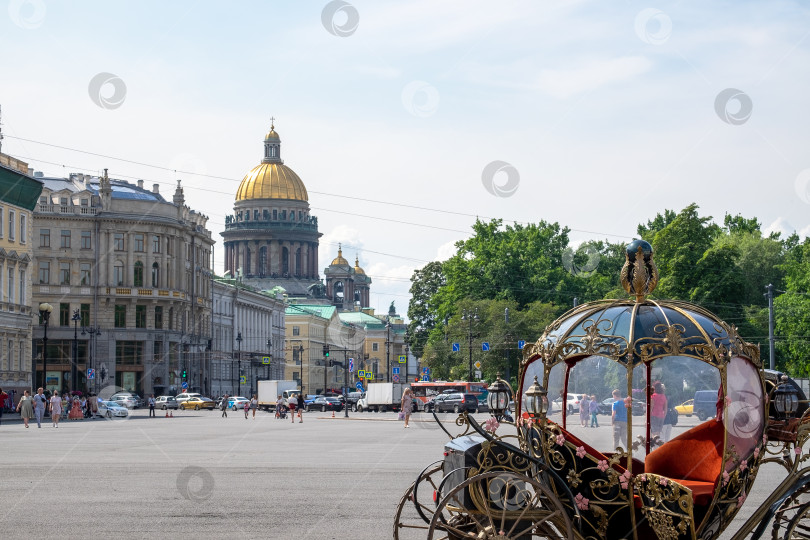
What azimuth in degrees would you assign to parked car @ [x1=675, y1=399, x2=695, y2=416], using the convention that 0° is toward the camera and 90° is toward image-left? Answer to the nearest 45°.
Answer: approximately 90°
